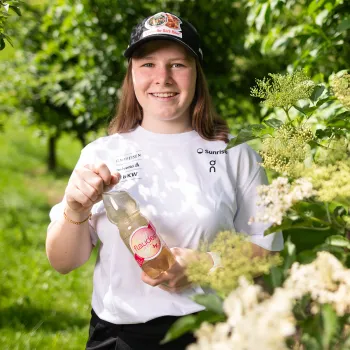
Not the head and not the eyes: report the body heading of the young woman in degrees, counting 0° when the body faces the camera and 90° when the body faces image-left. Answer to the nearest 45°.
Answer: approximately 0°

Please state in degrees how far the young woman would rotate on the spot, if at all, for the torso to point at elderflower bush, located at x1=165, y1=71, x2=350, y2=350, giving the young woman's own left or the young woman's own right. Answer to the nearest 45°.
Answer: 0° — they already face it
